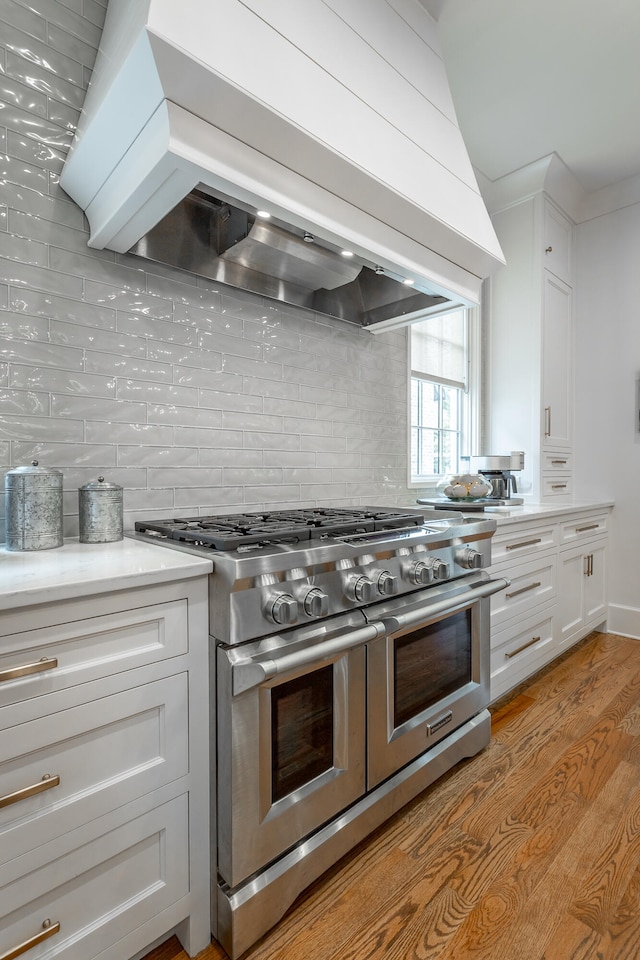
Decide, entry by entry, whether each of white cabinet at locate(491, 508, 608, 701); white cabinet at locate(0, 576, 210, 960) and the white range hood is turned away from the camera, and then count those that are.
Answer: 0

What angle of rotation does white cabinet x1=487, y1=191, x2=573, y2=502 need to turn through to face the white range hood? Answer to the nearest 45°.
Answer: approximately 45° to its right

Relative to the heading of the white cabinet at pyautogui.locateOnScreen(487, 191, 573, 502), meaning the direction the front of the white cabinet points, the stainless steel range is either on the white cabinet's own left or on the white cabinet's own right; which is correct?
on the white cabinet's own right

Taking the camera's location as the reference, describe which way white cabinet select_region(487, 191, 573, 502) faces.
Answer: facing the viewer and to the right of the viewer

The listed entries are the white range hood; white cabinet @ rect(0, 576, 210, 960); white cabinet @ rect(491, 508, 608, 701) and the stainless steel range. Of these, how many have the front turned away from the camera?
0

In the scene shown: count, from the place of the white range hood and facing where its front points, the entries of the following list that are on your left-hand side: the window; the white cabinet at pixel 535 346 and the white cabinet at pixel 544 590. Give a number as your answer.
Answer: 3

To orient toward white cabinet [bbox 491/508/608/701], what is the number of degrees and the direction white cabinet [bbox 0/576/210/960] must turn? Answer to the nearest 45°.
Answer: approximately 45° to its left

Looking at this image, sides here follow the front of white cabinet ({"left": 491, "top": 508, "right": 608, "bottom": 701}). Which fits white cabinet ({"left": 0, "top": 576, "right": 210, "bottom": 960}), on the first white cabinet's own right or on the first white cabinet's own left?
on the first white cabinet's own right

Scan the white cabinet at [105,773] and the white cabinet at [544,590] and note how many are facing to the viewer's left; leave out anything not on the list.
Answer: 0

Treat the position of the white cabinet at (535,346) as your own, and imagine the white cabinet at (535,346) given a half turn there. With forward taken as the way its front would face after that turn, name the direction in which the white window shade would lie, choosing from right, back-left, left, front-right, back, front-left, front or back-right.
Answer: left

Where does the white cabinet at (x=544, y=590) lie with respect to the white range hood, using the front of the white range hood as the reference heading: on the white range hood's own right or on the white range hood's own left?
on the white range hood's own left

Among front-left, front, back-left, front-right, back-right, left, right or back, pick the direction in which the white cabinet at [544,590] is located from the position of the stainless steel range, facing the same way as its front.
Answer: left

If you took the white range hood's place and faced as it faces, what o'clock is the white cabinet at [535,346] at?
The white cabinet is roughly at 9 o'clock from the white range hood.
